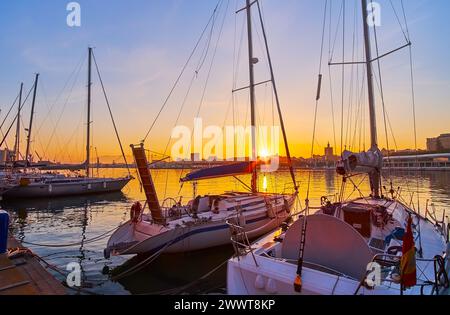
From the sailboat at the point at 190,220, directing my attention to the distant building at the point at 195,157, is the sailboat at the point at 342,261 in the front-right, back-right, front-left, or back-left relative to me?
back-right

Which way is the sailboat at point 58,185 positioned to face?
to the viewer's right

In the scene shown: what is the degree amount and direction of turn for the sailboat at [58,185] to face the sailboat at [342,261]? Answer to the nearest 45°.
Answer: approximately 90° to its right
